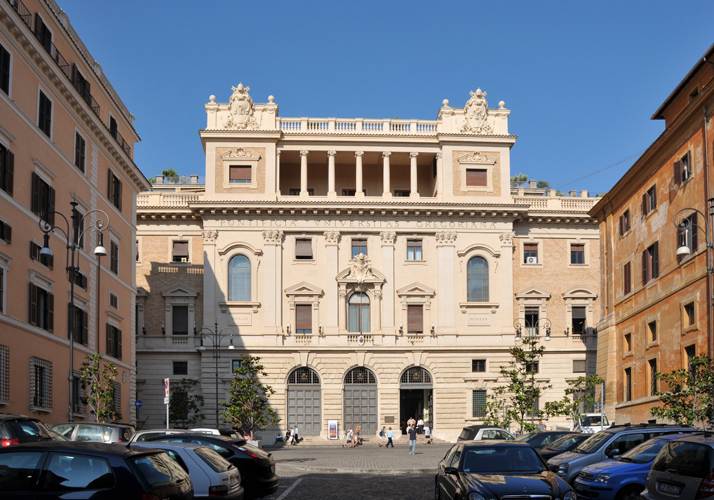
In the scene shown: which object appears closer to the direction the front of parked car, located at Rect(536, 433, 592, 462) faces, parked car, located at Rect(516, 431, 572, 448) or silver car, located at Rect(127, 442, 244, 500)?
the silver car

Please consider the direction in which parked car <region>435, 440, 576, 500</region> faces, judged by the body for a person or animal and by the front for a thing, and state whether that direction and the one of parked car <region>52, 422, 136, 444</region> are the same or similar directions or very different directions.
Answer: very different directions

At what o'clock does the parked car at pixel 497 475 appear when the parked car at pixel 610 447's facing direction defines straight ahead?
the parked car at pixel 497 475 is roughly at 11 o'clock from the parked car at pixel 610 447.

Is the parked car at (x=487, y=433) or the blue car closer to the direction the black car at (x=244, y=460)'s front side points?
the parked car

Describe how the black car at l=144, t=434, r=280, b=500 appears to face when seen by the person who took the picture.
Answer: facing away from the viewer and to the left of the viewer

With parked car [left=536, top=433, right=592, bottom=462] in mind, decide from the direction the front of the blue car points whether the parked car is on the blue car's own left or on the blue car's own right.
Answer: on the blue car's own right

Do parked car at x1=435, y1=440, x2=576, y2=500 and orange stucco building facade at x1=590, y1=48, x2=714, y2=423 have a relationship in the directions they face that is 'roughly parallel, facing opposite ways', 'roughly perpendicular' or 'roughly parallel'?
roughly perpendicular
